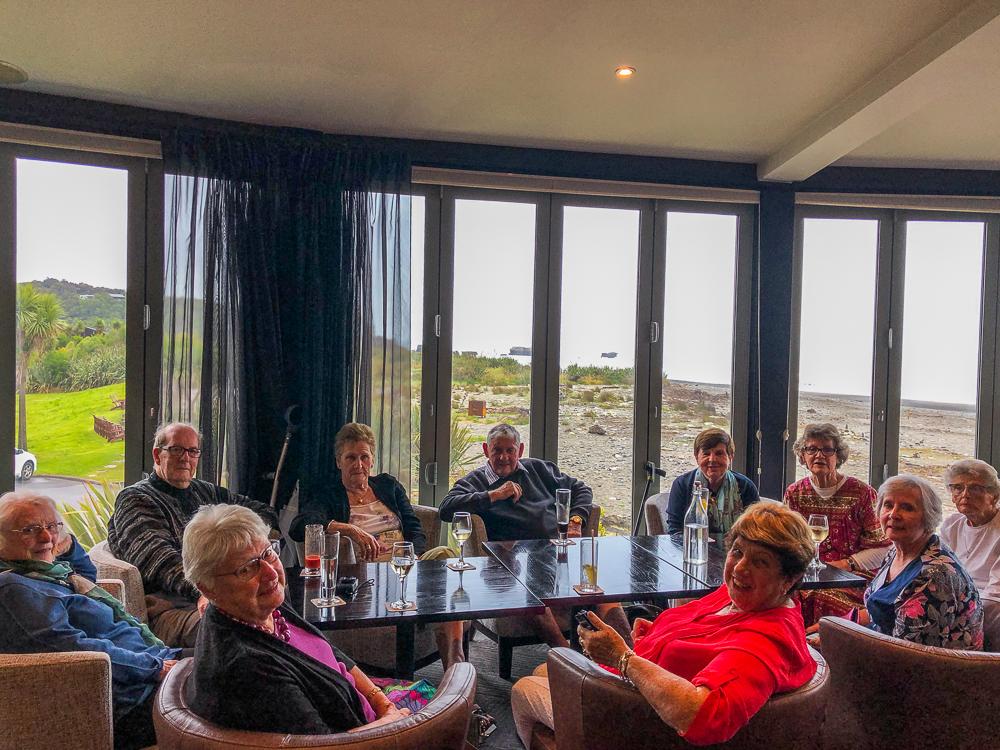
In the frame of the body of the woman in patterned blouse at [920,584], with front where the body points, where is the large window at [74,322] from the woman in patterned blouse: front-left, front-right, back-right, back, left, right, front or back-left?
front-right

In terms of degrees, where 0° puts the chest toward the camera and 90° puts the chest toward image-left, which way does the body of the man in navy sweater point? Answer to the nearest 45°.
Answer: approximately 0°

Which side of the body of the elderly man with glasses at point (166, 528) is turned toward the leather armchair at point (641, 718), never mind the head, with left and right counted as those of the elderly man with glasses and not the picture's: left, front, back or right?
front

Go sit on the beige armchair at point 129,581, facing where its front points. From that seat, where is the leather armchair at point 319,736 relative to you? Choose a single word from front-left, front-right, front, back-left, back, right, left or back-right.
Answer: front-right

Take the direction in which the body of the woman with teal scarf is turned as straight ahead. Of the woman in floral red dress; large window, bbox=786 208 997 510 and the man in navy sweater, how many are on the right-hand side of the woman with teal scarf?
1

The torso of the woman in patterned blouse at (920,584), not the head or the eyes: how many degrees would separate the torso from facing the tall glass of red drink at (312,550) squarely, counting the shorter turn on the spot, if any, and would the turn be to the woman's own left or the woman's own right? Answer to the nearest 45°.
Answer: approximately 45° to the woman's own right

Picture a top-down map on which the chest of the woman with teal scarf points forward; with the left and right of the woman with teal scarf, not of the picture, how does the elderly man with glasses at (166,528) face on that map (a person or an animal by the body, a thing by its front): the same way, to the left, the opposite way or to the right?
to the left

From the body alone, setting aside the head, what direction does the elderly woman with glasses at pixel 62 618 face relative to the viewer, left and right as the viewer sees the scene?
facing to the right of the viewer

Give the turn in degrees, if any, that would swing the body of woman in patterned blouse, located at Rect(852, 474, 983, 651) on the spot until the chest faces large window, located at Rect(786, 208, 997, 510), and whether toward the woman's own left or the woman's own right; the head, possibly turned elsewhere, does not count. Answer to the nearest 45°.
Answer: approximately 135° to the woman's own right

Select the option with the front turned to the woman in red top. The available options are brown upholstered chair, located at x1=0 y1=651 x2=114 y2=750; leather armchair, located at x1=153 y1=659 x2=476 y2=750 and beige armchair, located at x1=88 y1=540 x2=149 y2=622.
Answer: the beige armchair

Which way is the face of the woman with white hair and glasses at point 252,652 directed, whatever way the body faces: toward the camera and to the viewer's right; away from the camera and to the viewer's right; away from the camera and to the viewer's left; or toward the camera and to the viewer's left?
toward the camera and to the viewer's right

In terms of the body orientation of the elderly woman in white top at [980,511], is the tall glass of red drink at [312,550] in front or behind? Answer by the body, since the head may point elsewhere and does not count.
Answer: in front

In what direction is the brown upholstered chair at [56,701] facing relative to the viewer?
to the viewer's right

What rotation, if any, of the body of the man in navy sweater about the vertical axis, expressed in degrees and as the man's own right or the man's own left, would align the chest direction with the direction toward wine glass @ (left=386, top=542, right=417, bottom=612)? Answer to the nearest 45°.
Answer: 0° — they already face it

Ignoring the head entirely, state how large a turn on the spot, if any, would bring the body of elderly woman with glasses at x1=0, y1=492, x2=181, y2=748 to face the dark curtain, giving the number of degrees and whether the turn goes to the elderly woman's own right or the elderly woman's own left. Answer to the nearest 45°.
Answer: approximately 45° to the elderly woman's own left
